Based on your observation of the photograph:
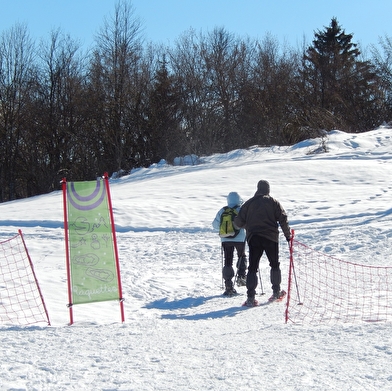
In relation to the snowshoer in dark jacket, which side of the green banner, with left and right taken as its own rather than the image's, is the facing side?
left

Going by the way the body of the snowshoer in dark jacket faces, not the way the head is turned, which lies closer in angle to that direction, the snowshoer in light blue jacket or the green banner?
the snowshoer in light blue jacket

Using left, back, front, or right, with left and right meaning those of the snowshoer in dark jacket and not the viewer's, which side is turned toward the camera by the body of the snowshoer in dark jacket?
back

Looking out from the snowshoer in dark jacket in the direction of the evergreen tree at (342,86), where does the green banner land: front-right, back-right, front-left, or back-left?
back-left

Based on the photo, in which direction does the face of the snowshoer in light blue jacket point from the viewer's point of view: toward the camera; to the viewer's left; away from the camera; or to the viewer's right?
away from the camera

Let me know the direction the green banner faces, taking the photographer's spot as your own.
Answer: facing the viewer

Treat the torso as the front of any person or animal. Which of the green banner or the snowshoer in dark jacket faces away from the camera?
the snowshoer in dark jacket

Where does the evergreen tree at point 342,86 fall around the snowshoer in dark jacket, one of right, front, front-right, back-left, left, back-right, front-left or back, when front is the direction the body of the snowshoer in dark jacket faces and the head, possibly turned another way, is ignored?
front

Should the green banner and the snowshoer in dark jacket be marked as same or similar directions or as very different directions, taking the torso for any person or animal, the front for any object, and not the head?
very different directions

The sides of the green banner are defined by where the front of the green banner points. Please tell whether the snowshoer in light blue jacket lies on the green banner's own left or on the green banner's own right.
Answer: on the green banner's own left

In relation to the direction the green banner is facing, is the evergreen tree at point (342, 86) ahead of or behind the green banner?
behind
